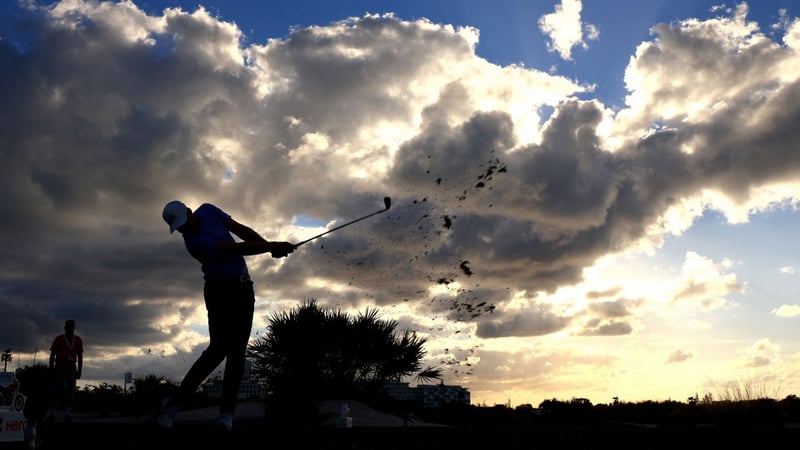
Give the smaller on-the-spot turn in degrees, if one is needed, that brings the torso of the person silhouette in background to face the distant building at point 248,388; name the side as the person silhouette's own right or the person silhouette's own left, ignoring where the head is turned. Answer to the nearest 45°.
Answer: approximately 135° to the person silhouette's own left

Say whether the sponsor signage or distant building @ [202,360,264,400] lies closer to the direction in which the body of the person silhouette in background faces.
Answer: the sponsor signage

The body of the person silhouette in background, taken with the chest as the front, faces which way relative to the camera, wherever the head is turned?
toward the camera

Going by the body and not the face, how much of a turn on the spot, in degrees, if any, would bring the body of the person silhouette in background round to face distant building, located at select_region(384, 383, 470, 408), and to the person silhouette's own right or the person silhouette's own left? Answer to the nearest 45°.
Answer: approximately 135° to the person silhouette's own left

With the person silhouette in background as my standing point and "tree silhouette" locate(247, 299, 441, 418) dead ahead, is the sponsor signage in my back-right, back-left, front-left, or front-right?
back-right

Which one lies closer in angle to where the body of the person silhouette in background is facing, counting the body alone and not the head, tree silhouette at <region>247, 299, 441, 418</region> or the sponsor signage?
the sponsor signage

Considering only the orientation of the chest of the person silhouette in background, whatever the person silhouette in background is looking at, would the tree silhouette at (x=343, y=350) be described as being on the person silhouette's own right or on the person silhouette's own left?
on the person silhouette's own left
